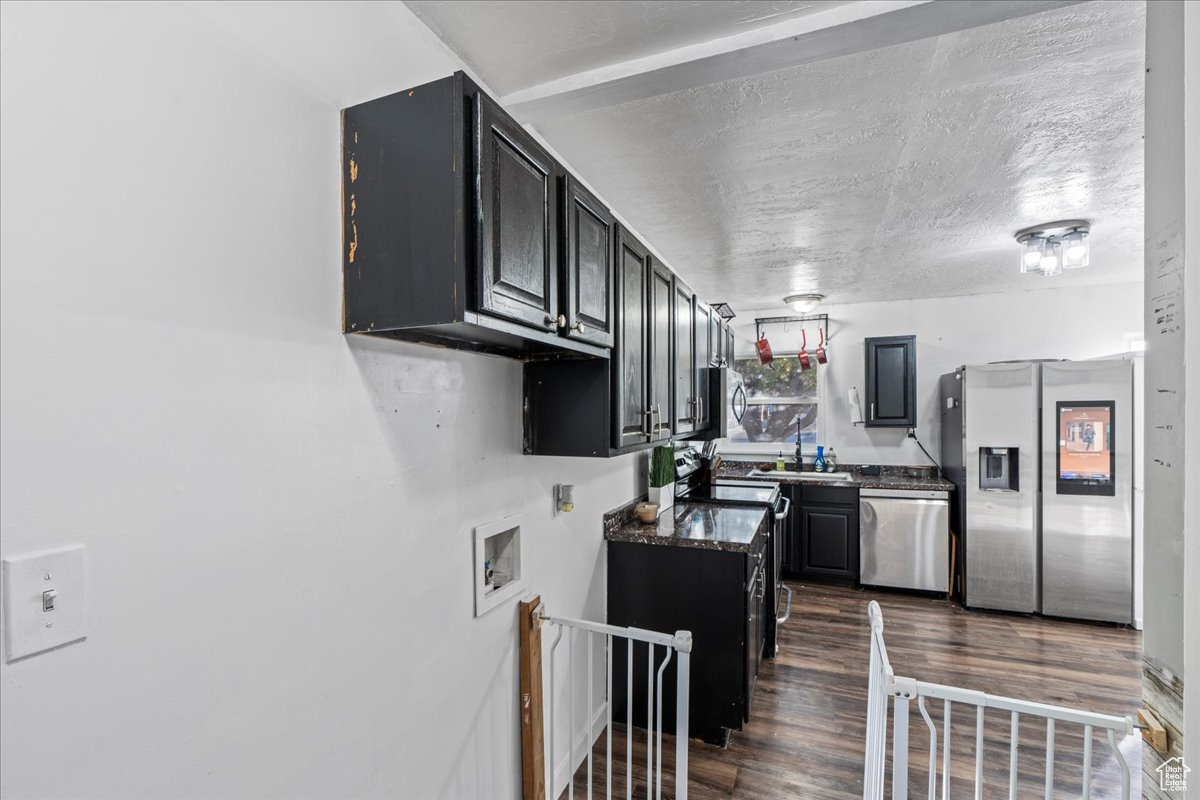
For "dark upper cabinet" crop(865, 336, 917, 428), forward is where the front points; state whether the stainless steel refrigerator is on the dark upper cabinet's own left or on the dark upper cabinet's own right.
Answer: on the dark upper cabinet's own left

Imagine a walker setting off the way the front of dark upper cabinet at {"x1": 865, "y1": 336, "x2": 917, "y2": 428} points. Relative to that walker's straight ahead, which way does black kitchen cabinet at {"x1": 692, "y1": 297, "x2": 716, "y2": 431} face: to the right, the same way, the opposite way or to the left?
to the left

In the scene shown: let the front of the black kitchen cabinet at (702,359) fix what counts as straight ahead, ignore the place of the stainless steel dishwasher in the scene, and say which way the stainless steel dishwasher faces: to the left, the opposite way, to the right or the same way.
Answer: to the right

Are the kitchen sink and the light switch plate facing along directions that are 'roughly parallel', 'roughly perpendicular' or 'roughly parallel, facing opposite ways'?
roughly perpendicular
